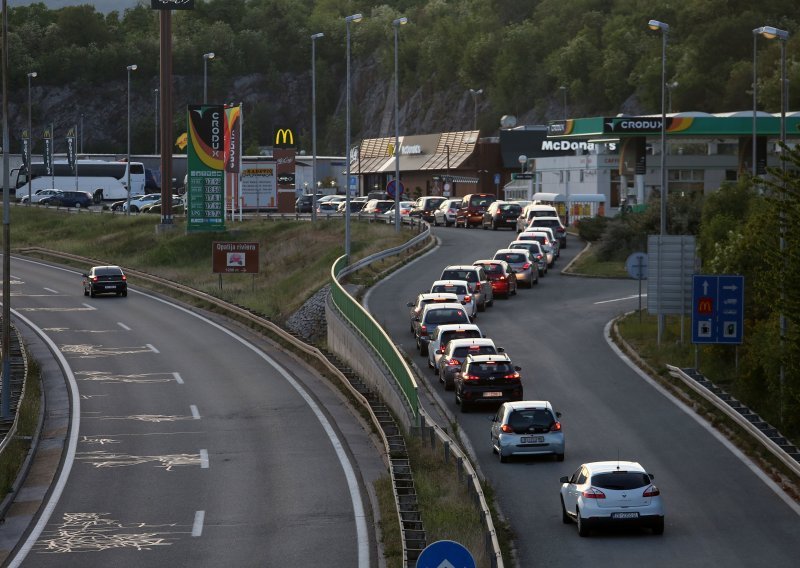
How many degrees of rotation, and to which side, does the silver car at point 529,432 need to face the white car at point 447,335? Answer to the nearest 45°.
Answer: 0° — it already faces it

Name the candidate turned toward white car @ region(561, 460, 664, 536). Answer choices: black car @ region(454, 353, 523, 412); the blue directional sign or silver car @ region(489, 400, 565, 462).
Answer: the blue directional sign

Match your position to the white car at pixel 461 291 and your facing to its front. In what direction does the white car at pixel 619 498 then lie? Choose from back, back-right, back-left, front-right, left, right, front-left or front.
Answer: back

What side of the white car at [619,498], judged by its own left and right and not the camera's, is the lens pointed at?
back

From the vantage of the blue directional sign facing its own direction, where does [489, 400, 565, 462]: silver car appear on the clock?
The silver car is roughly at 1 o'clock from the blue directional sign.

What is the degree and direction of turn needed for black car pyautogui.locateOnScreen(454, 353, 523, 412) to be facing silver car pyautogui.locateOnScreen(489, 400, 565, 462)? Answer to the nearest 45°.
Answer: approximately 180°

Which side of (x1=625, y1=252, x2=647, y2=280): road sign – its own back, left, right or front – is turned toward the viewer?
back

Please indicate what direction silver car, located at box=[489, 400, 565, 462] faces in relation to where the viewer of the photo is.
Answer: facing away from the viewer

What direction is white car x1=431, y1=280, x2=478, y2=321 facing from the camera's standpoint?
away from the camera

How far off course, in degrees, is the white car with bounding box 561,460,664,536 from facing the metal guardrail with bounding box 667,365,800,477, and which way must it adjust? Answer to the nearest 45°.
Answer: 0° — it already faces it

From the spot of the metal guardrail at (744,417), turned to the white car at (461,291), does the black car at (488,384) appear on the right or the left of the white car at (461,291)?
left

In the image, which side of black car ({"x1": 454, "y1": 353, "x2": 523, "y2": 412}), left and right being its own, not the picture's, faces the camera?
back

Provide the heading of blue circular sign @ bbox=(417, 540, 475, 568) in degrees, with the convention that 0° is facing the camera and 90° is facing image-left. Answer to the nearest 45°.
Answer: approximately 0°

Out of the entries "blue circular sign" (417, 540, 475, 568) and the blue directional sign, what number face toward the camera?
2
